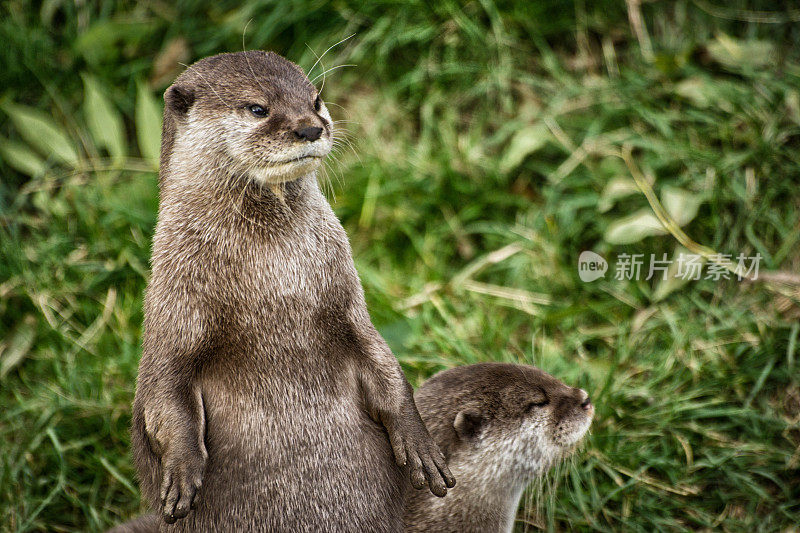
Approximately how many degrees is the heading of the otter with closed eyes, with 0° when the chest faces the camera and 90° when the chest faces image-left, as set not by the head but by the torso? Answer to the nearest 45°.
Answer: approximately 270°

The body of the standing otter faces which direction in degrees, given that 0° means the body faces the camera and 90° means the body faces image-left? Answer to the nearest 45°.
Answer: approximately 315°
